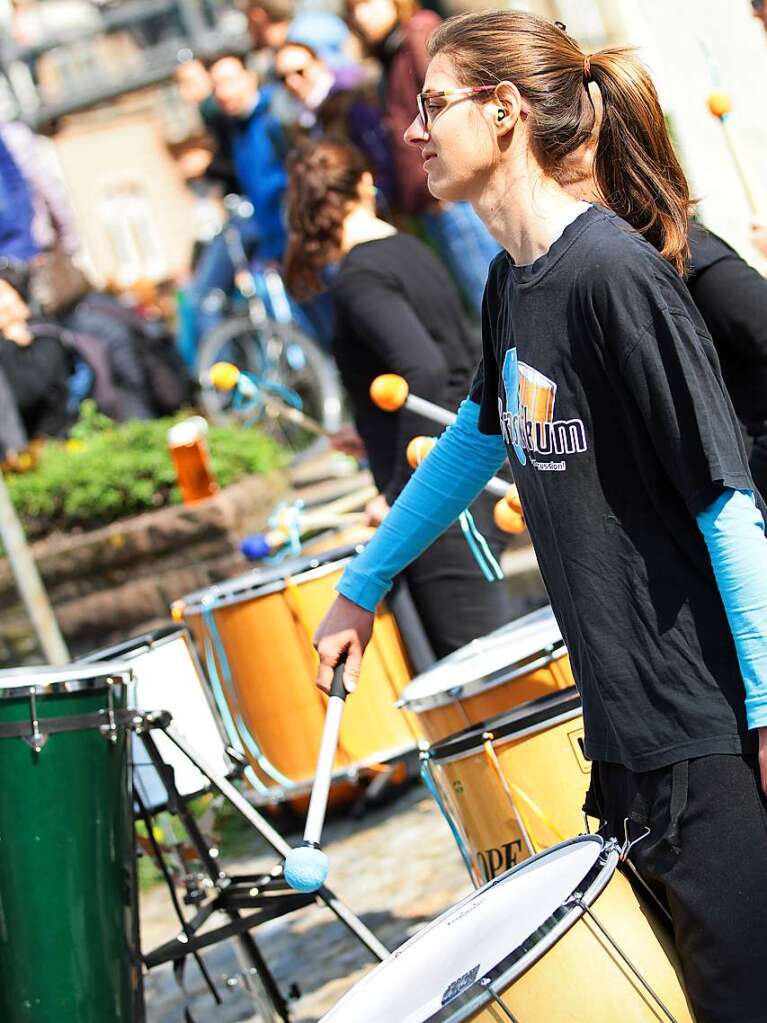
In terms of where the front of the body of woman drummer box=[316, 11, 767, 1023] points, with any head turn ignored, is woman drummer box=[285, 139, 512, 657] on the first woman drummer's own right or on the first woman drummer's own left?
on the first woman drummer's own right

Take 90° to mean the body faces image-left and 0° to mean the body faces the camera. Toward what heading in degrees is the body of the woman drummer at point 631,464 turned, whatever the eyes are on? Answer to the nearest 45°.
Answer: approximately 45°

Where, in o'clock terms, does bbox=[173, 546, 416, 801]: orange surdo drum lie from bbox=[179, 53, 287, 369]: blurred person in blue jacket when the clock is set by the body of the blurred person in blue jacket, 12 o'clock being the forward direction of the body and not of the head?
The orange surdo drum is roughly at 11 o'clock from the blurred person in blue jacket.

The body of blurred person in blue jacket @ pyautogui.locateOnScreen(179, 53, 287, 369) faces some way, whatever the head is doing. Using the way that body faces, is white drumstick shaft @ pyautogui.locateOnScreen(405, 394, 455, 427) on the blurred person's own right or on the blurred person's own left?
on the blurred person's own left
